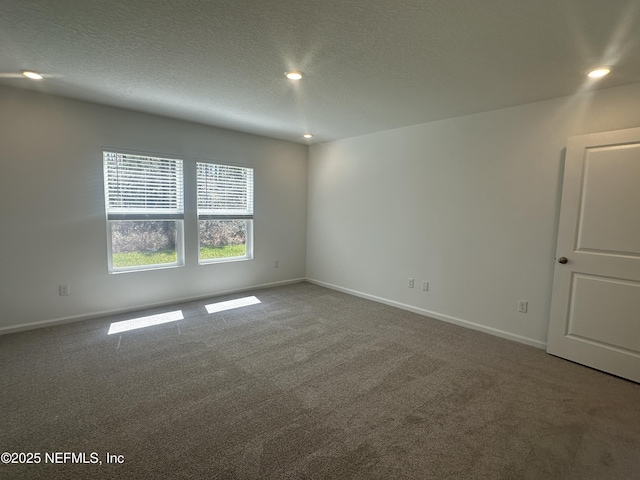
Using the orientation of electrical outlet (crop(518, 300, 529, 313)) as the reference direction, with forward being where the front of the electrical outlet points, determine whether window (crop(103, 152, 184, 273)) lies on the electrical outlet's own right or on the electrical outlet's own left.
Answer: on the electrical outlet's own right

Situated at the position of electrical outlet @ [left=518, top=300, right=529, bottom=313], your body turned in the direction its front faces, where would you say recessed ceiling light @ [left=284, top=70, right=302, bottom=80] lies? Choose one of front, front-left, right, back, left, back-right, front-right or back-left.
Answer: front-right

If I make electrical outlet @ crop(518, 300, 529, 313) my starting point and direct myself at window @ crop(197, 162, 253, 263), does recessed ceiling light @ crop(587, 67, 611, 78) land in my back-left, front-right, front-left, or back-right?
back-left

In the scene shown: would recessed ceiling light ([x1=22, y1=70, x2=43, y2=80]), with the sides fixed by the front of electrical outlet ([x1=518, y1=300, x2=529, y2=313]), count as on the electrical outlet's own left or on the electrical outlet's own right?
on the electrical outlet's own right

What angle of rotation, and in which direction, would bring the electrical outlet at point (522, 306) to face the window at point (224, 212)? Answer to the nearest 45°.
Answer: approximately 90° to its right

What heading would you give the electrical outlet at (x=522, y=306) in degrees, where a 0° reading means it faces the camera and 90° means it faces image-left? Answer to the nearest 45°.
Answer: approximately 0°
